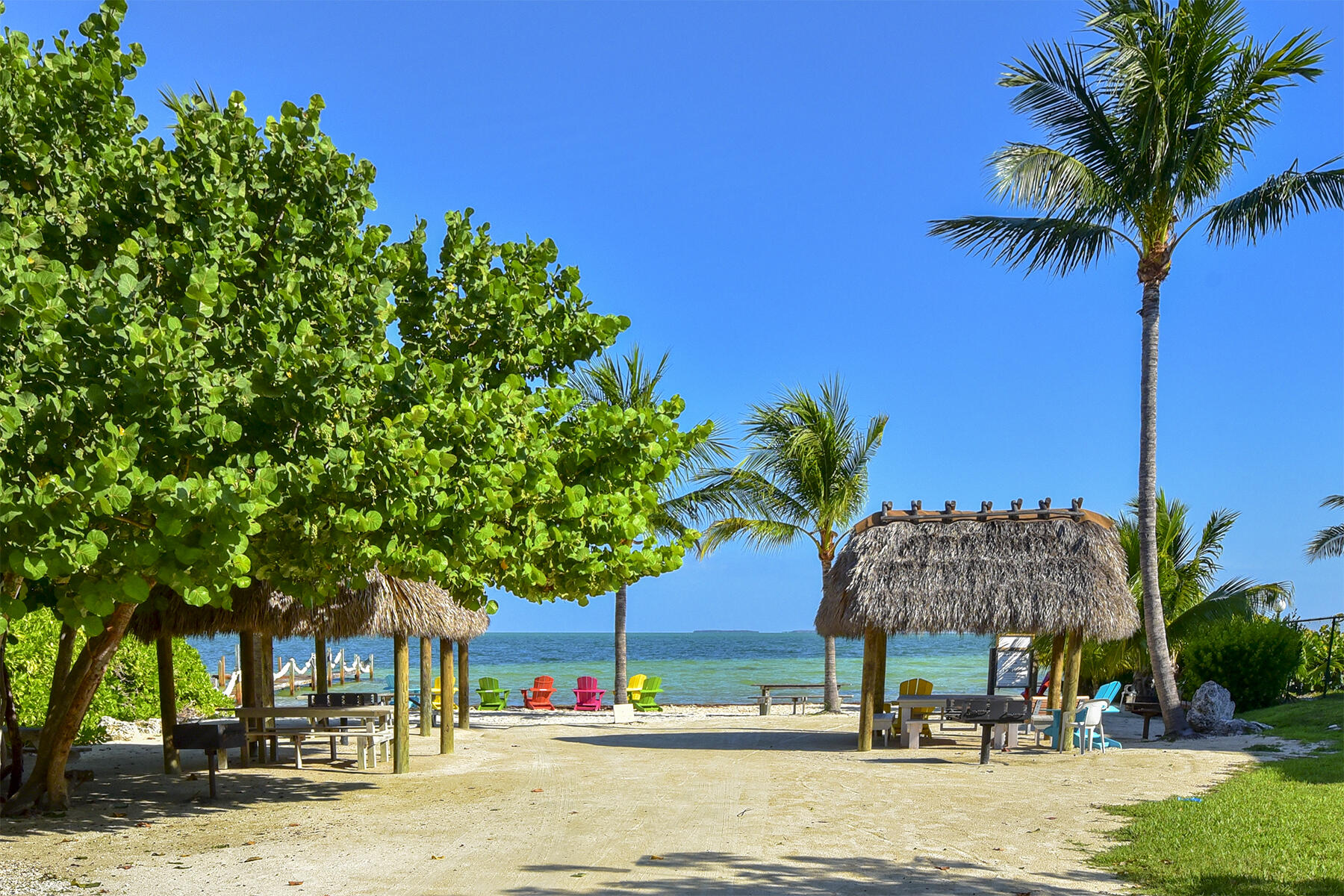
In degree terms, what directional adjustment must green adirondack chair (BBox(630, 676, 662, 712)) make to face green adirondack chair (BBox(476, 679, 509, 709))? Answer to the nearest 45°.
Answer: approximately 45° to its left

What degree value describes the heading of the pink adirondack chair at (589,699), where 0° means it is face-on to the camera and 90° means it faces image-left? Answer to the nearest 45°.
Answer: approximately 180°

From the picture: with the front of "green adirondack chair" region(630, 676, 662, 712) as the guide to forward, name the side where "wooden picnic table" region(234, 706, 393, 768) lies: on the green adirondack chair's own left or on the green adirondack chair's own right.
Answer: on the green adirondack chair's own left

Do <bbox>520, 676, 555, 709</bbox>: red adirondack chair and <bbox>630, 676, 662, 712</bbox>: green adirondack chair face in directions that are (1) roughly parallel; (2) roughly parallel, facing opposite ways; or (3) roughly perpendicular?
roughly parallel

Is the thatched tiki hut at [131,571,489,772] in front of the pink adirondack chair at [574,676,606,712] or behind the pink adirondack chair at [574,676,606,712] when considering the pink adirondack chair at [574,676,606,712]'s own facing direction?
behind

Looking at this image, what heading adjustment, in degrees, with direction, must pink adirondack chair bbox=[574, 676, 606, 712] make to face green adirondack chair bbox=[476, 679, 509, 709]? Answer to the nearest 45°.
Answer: approximately 135° to its left

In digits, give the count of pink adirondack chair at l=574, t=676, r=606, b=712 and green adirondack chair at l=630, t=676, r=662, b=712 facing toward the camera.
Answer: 0

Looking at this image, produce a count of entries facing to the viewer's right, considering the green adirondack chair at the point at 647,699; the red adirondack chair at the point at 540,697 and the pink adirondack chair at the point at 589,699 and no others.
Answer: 0

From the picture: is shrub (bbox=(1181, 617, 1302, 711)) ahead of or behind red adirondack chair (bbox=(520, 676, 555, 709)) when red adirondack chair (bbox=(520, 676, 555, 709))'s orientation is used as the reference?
behind
